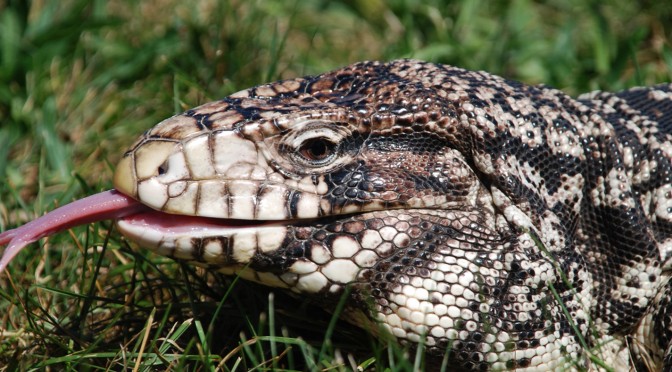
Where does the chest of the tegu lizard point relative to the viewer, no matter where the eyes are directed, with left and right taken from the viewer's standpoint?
facing to the left of the viewer
